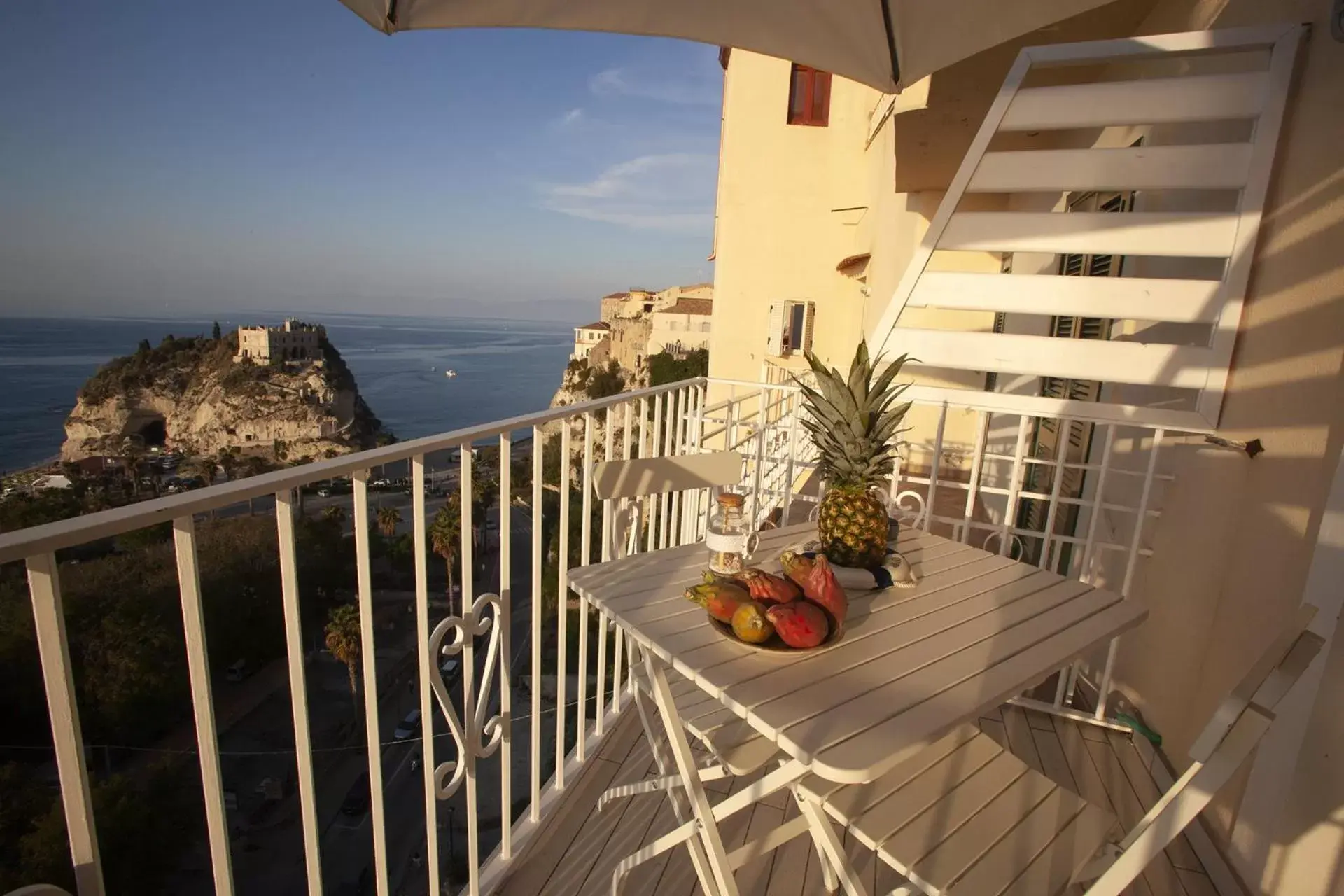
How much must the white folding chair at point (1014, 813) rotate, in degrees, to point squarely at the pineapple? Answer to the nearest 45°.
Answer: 0° — it already faces it

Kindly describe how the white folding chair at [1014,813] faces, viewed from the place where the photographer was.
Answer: facing away from the viewer and to the left of the viewer

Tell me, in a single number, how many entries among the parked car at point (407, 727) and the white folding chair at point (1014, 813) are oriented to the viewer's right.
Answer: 0

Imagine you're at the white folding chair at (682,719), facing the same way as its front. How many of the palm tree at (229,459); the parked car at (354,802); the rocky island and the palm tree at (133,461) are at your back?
4

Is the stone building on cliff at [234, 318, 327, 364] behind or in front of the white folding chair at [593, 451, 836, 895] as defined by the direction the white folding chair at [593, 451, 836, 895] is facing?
behind

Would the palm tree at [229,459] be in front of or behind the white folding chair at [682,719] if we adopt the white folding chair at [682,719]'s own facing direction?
behind

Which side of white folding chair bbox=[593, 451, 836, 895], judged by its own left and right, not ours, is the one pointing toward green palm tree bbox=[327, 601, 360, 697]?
back

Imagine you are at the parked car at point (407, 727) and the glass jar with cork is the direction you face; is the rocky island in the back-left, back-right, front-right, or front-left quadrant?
back-right
